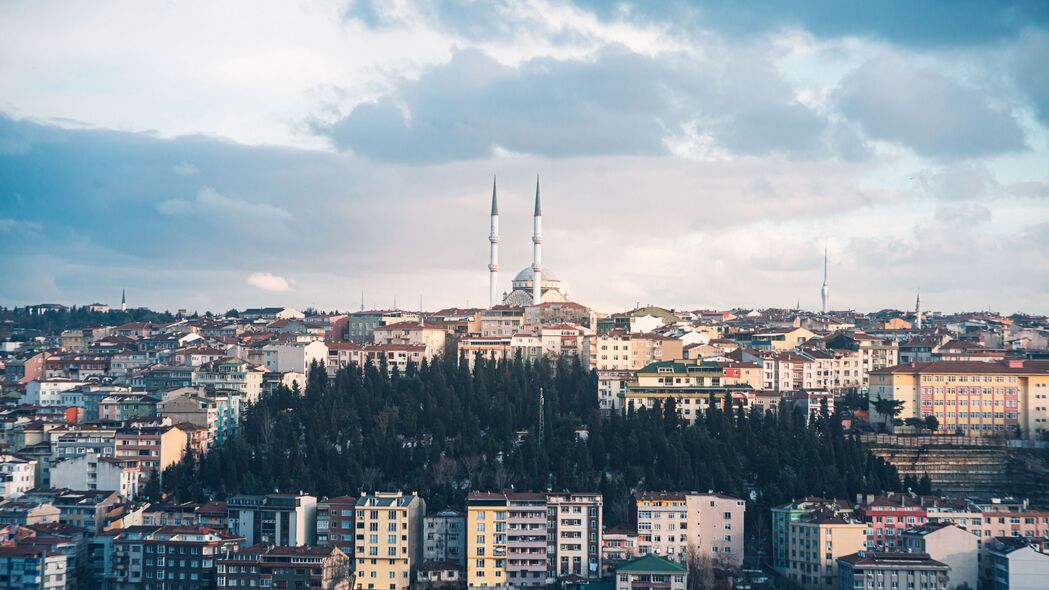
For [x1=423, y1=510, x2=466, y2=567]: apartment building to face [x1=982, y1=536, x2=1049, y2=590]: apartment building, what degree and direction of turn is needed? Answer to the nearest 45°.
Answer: approximately 90° to its left

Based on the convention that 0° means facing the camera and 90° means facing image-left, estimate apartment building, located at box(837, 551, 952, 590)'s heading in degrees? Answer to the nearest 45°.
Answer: approximately 0°

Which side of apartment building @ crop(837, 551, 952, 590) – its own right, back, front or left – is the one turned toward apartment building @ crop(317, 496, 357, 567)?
right

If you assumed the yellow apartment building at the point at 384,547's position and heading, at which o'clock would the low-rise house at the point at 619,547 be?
The low-rise house is roughly at 9 o'clock from the yellow apartment building.

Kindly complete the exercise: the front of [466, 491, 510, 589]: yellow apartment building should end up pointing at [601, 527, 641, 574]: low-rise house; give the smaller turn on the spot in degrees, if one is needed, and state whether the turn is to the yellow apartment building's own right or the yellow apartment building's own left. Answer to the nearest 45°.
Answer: approximately 90° to the yellow apartment building's own left

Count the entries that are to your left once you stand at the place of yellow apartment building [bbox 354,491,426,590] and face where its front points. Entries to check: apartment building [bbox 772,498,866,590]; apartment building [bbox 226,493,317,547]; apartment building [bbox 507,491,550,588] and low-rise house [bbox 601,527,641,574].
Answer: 3

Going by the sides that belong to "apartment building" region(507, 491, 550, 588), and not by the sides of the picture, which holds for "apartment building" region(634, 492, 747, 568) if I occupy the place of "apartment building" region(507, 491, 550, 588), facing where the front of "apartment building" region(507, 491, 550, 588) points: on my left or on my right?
on my left

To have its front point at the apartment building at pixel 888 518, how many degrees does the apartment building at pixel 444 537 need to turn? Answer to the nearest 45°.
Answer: approximately 90° to its left
